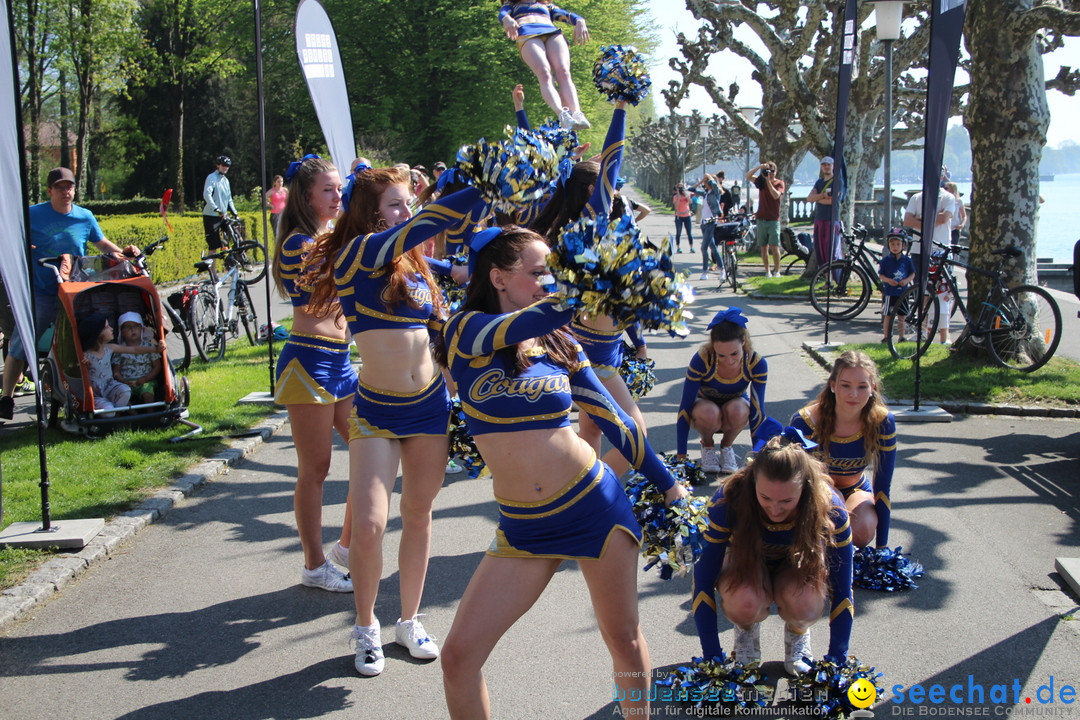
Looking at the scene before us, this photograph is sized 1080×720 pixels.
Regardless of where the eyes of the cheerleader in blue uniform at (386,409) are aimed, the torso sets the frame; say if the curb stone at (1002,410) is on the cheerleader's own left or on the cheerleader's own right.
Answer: on the cheerleader's own left

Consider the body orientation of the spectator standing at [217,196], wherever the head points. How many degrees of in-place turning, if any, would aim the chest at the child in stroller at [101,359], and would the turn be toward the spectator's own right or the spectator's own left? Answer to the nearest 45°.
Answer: approximately 45° to the spectator's own right

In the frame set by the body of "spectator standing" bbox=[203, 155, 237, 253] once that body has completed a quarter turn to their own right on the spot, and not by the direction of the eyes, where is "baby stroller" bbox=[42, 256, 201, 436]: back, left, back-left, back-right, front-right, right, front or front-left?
front-left

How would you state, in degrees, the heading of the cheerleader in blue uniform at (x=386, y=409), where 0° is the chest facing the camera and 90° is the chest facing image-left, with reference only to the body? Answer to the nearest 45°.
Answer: approximately 315°

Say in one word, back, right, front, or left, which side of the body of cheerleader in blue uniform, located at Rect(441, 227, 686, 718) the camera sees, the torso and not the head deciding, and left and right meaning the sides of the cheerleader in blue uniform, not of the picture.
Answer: front

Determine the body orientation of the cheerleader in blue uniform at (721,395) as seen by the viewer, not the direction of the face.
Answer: toward the camera

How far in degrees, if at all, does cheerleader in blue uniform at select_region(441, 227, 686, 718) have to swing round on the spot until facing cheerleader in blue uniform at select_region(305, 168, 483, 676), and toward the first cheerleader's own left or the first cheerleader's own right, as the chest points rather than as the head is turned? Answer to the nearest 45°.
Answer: approximately 135° to the first cheerleader's own right

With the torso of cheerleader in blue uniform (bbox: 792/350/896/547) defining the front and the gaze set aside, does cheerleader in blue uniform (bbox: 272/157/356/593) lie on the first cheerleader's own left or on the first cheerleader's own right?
on the first cheerleader's own right

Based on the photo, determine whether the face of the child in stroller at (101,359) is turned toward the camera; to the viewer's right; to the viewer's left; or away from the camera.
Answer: to the viewer's right

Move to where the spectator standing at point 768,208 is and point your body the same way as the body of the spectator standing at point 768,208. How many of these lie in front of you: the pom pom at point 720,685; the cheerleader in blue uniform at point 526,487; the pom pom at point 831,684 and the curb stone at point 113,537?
4

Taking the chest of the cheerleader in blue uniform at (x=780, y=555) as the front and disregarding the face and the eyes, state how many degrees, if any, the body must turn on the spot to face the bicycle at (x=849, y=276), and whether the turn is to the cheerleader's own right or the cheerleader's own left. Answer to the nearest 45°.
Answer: approximately 180°

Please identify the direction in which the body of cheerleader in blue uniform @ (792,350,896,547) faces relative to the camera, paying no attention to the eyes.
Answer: toward the camera
